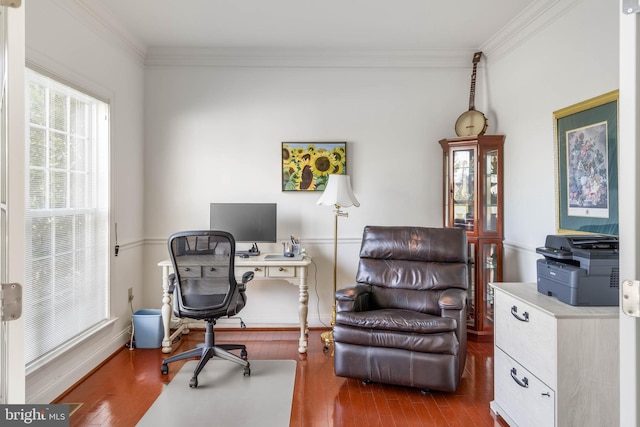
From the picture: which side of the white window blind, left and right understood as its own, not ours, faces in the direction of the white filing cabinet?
front

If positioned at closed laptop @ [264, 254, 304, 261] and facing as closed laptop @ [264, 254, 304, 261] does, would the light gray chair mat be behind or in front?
in front

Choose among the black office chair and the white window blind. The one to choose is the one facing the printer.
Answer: the white window blind

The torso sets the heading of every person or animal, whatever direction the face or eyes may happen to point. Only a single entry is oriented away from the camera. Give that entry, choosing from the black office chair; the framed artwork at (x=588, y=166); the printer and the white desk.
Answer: the black office chair

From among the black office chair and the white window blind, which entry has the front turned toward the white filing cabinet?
the white window blind

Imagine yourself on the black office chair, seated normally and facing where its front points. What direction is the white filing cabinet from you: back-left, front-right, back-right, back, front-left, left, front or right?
back-right

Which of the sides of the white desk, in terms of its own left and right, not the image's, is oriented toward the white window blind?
right

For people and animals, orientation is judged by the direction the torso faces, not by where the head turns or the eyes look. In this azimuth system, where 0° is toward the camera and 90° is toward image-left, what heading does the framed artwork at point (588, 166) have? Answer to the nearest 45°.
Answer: approximately 45°

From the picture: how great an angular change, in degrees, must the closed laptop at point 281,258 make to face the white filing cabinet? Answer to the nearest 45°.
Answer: approximately 45° to its left

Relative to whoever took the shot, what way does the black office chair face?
facing away from the viewer

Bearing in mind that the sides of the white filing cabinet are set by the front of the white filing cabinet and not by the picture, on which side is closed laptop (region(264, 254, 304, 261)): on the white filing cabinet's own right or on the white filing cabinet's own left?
on the white filing cabinet's own right

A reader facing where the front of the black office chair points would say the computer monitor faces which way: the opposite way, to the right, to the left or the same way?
the opposite way

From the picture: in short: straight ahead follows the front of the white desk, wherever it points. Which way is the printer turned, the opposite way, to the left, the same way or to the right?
to the right

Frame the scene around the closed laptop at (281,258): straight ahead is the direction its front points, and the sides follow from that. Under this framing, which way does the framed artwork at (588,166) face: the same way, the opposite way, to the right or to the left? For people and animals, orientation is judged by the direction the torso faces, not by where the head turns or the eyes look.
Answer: to the right

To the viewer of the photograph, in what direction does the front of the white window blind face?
facing the viewer and to the right of the viewer
